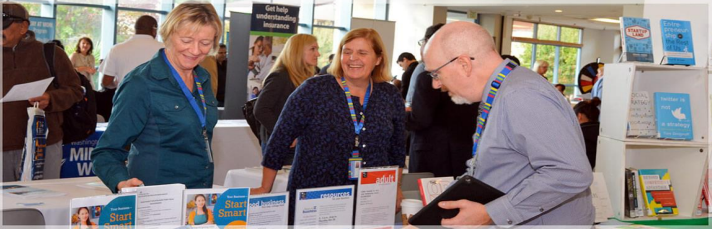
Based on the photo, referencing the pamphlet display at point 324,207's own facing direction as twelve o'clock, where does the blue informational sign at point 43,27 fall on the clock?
The blue informational sign is roughly at 5 o'clock from the pamphlet display.

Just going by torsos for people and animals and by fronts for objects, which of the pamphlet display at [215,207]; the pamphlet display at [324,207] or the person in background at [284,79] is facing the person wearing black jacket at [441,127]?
the person in background

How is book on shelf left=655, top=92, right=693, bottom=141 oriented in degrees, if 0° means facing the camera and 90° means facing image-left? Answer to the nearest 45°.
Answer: approximately 0°

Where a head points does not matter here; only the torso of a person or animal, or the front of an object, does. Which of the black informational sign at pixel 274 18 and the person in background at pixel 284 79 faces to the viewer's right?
the person in background

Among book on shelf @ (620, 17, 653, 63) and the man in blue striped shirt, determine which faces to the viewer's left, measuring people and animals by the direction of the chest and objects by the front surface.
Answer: the man in blue striped shirt

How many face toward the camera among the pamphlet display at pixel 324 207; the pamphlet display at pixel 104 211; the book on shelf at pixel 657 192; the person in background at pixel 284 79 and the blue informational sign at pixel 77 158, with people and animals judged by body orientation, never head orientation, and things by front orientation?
4

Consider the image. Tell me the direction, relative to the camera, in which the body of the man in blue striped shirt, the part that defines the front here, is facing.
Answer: to the viewer's left

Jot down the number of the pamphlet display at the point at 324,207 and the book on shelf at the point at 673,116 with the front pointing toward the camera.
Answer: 2

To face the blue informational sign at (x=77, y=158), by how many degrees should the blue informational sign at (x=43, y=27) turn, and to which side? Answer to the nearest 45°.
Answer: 0° — it already faces it

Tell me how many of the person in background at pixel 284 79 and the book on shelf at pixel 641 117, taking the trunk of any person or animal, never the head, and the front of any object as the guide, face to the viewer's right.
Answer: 1

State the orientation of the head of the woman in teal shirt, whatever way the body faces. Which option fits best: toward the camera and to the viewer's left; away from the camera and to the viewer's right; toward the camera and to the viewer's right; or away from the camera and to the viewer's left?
toward the camera and to the viewer's right
